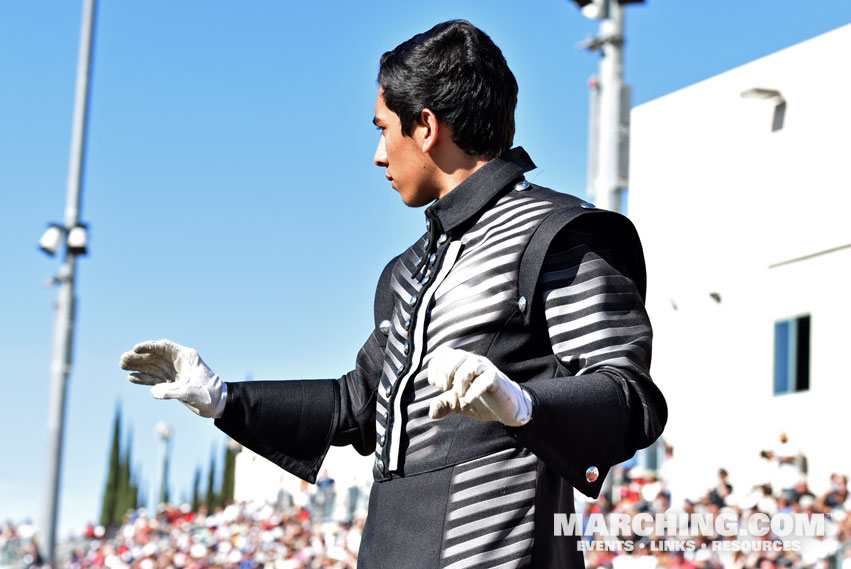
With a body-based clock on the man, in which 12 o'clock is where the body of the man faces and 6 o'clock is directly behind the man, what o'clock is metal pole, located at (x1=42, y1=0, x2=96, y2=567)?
The metal pole is roughly at 4 o'clock from the man.

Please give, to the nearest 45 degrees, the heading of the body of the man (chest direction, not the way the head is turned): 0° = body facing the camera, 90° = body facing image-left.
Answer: approximately 45°

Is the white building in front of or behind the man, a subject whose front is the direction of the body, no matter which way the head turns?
behind

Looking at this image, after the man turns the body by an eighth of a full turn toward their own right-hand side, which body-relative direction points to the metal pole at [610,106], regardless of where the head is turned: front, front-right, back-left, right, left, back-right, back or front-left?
right

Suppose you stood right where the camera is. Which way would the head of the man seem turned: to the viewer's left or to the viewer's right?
to the viewer's left
